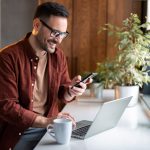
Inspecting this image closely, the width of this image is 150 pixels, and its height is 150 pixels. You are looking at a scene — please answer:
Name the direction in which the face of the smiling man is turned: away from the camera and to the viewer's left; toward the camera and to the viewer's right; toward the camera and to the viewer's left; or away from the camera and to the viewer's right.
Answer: toward the camera and to the viewer's right

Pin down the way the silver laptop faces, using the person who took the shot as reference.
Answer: facing away from the viewer and to the left of the viewer

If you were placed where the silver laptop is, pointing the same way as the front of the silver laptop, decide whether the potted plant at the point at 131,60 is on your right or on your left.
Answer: on your right

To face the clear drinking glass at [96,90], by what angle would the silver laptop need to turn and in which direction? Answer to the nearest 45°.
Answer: approximately 45° to its right

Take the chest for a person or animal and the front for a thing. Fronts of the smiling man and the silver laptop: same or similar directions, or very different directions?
very different directions
